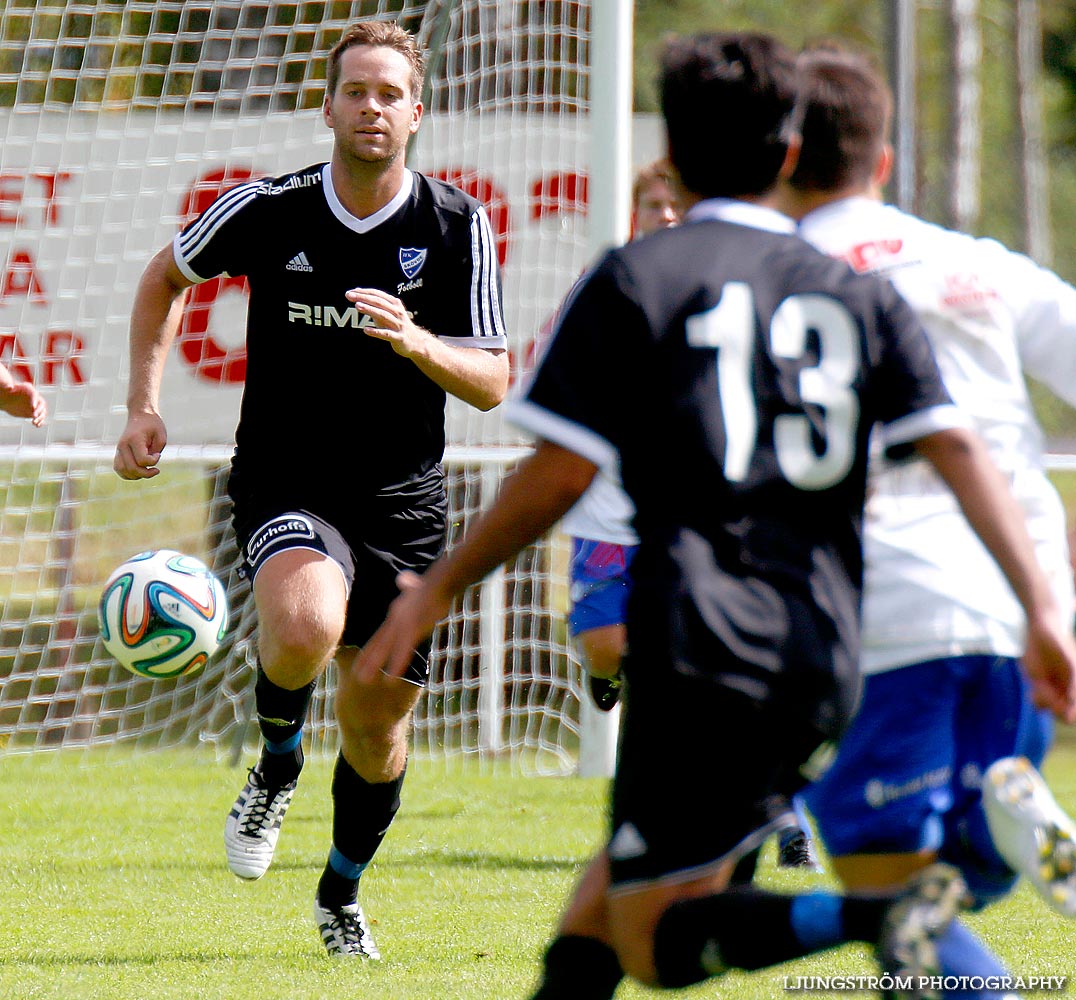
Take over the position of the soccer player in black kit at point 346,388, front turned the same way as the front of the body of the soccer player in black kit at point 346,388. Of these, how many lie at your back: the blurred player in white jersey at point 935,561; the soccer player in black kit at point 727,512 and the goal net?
1

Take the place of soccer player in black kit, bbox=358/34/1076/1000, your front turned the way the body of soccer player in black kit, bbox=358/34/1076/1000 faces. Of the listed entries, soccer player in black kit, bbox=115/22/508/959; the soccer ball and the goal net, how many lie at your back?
0

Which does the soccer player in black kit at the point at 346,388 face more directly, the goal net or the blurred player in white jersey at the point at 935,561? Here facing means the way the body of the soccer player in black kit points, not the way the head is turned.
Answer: the blurred player in white jersey

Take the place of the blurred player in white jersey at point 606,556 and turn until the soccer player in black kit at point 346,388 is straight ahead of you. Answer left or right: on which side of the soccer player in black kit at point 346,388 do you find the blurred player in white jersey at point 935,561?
left

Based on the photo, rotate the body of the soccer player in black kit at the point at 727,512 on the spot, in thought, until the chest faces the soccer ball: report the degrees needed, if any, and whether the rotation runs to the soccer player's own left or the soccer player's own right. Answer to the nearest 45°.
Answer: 0° — they already face it

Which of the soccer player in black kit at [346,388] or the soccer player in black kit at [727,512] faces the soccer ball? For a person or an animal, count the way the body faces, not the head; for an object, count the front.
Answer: the soccer player in black kit at [727,512]

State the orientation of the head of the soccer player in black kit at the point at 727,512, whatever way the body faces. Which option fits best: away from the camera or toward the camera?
away from the camera

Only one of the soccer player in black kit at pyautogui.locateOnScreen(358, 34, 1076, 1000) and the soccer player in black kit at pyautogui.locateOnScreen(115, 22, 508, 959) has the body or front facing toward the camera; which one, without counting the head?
the soccer player in black kit at pyautogui.locateOnScreen(115, 22, 508, 959)

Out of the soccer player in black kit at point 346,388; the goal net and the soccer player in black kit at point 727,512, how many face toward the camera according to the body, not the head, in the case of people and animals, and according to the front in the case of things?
2

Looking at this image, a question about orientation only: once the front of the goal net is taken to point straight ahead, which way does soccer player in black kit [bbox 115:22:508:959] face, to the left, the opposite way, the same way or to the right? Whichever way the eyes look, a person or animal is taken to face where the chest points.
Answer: the same way

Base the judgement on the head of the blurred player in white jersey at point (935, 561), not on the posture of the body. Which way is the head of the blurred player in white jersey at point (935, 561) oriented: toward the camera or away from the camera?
away from the camera

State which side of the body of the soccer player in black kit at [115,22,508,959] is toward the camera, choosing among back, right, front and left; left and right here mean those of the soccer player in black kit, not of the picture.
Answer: front

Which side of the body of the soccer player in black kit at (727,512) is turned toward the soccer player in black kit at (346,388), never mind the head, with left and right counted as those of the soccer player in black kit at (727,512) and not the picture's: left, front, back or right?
front

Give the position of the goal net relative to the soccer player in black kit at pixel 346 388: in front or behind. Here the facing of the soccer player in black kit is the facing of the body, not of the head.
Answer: behind

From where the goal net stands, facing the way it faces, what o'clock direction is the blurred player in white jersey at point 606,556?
The blurred player in white jersey is roughly at 11 o'clock from the goal net.

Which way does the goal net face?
toward the camera

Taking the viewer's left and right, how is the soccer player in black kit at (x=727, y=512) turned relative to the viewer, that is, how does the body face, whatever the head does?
facing away from the viewer and to the left of the viewer

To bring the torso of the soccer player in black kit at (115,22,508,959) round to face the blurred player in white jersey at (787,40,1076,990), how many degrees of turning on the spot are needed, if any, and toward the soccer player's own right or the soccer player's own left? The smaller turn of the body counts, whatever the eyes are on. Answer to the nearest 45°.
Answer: approximately 45° to the soccer player's own left

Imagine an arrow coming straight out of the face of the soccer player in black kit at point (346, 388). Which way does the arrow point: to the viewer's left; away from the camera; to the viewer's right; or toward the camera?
toward the camera
